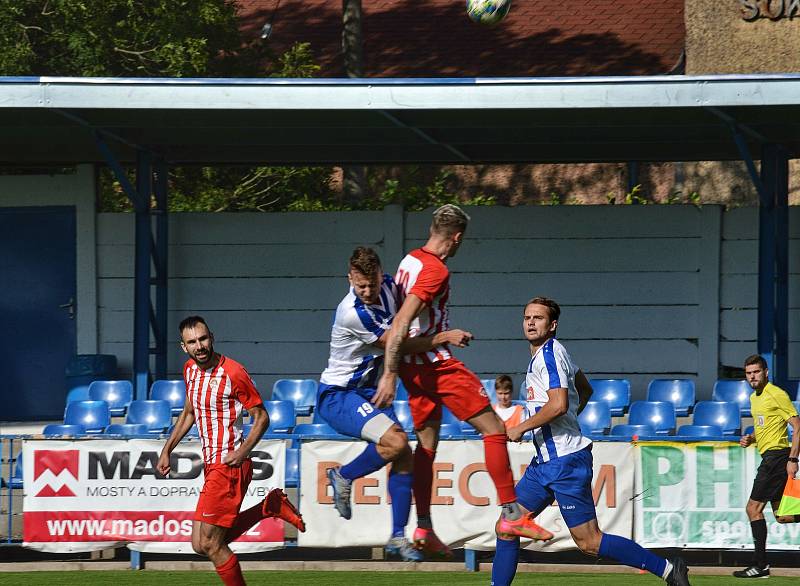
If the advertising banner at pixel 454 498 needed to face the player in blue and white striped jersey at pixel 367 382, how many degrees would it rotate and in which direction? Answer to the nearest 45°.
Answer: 0° — it already faces them

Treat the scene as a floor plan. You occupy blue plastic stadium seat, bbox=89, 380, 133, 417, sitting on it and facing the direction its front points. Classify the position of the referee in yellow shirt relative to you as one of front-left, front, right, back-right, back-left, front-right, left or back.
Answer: front-left

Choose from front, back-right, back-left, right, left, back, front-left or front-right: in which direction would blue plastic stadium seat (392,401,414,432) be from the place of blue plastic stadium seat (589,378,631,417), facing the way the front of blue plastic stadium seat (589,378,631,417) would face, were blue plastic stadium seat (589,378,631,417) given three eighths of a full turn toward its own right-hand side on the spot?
left

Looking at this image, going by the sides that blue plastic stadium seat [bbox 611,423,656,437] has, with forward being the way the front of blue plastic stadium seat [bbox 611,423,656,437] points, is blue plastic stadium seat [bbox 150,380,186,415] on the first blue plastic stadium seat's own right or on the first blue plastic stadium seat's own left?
on the first blue plastic stadium seat's own right

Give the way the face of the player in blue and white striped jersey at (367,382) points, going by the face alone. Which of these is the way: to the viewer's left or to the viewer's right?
to the viewer's right

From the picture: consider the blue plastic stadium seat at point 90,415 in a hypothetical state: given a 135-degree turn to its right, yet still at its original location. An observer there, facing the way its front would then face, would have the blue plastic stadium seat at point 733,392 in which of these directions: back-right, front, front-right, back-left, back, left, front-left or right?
back-right

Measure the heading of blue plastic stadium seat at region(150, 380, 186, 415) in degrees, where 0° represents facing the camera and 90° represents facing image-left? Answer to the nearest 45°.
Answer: approximately 0°

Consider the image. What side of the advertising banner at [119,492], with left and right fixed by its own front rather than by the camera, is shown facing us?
front

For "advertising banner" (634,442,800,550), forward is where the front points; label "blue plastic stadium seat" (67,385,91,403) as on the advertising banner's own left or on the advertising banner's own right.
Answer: on the advertising banner's own right

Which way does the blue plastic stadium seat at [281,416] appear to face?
toward the camera

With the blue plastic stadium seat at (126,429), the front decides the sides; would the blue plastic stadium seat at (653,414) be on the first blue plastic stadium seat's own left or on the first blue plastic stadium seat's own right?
on the first blue plastic stadium seat's own left

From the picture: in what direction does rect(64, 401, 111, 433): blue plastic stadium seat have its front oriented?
toward the camera
